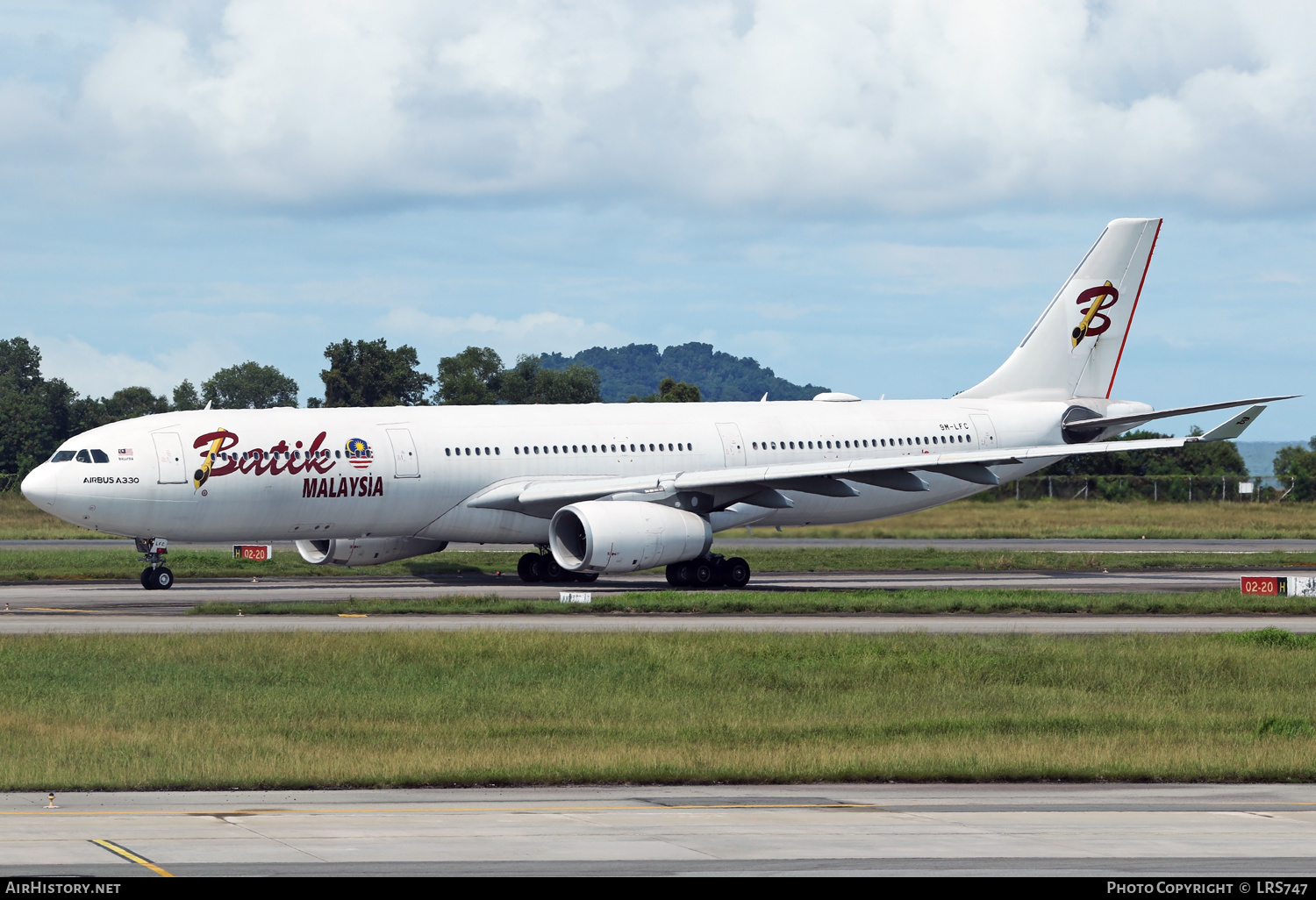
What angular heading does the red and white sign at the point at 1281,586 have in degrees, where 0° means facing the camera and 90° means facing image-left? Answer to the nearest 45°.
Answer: approximately 0°
